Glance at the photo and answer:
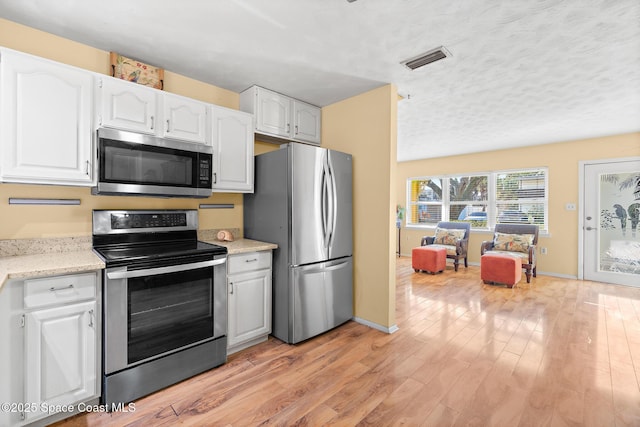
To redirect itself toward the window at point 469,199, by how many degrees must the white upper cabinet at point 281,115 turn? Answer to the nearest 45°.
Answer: approximately 90° to its left

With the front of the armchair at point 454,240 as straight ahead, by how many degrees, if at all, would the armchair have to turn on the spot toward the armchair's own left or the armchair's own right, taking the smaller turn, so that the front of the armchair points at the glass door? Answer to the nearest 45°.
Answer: approximately 135° to the armchair's own left

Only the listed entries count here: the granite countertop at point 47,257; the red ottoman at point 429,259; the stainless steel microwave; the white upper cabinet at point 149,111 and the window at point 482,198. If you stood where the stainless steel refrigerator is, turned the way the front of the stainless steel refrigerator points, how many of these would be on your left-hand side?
2

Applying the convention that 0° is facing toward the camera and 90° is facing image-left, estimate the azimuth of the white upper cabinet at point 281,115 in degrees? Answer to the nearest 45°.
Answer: approximately 315°

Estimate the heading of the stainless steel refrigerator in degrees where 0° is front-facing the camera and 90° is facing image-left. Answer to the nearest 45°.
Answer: approximately 315°

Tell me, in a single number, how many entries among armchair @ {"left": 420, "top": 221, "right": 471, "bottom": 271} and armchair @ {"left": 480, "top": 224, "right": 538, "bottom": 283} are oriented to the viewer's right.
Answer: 0

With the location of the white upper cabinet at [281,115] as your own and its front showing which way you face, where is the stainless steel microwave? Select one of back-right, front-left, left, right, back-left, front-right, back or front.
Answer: right

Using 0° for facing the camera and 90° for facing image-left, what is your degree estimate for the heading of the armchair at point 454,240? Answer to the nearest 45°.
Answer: approximately 45°

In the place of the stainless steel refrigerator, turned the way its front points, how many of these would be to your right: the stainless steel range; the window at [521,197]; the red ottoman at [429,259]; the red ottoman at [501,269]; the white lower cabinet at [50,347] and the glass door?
2

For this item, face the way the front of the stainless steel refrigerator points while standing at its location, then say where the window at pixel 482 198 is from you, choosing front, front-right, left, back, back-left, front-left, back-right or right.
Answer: left

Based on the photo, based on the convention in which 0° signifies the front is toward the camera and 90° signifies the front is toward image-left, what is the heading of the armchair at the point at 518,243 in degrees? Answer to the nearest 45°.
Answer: approximately 45°

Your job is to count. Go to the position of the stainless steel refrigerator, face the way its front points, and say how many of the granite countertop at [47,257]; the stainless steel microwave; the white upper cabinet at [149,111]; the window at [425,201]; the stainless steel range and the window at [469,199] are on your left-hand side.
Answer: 2

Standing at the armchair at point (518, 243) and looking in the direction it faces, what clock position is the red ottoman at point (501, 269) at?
The red ottoman is roughly at 11 o'clock from the armchair.

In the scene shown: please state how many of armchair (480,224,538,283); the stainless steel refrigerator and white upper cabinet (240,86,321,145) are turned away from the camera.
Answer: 0

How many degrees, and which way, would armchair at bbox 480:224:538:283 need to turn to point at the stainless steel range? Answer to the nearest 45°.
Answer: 0° — it already faces it
